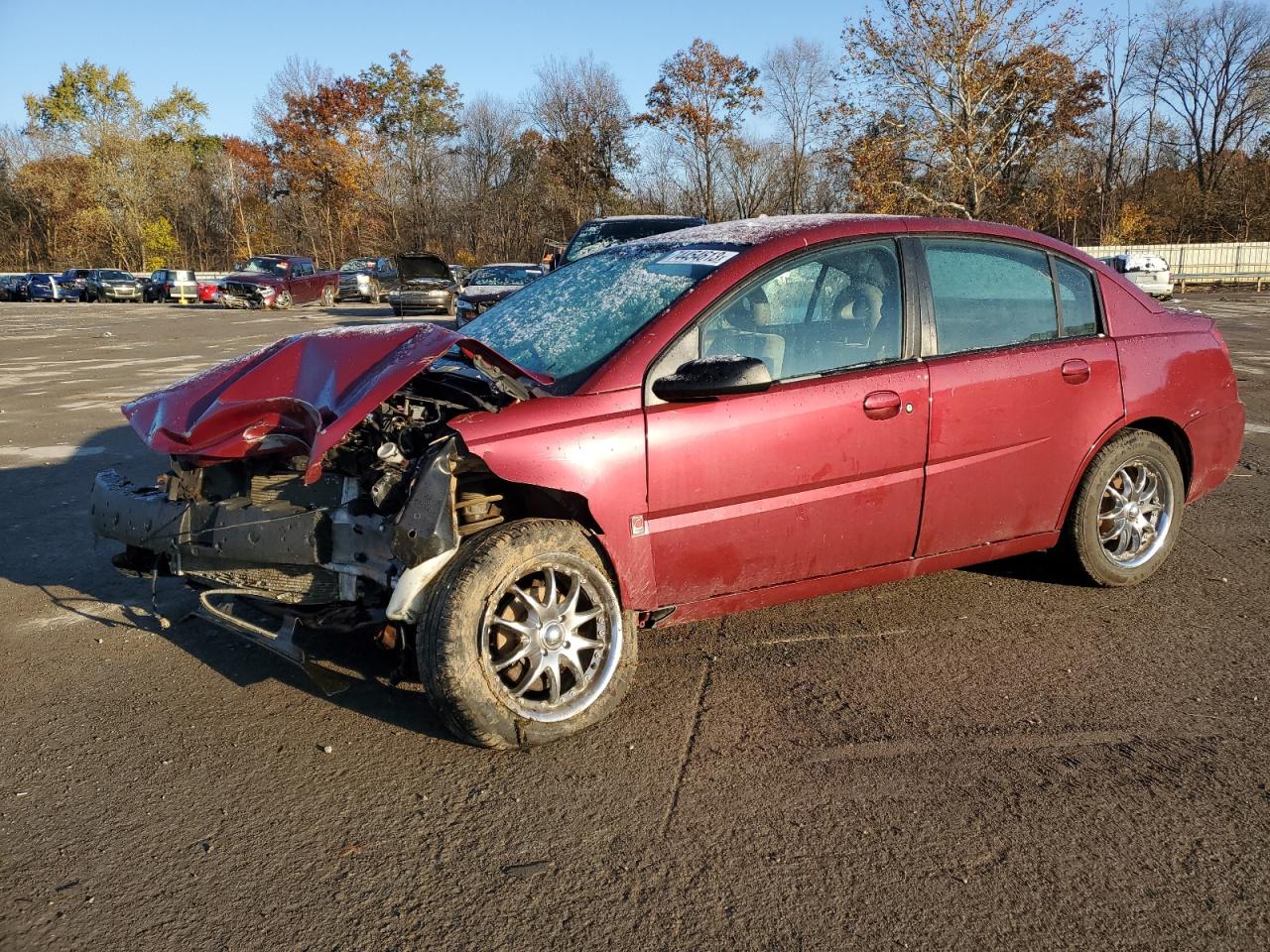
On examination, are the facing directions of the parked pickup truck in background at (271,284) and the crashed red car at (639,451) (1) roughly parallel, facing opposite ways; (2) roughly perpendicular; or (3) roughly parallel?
roughly parallel

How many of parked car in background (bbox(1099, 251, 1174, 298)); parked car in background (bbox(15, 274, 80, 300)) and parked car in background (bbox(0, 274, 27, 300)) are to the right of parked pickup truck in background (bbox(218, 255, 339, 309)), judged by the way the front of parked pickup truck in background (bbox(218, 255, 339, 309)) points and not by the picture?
2

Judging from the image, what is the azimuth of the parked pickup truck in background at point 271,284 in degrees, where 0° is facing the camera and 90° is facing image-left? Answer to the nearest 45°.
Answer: approximately 45°

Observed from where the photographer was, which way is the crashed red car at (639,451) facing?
facing the viewer and to the left of the viewer

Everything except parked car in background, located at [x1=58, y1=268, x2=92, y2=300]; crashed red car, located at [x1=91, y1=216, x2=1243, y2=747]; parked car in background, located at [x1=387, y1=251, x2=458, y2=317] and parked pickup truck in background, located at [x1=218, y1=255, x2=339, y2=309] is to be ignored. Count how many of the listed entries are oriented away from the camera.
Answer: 0

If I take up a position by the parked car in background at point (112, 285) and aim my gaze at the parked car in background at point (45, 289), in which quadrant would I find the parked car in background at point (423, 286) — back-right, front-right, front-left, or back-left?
back-left

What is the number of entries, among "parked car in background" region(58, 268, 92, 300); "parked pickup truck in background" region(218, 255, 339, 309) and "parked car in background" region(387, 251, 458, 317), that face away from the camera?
0

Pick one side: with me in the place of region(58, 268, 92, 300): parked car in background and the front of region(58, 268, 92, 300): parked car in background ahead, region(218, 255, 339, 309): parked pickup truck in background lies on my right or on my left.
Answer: on my left

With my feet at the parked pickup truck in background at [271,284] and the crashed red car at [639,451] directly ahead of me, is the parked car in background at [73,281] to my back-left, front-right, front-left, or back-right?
back-right

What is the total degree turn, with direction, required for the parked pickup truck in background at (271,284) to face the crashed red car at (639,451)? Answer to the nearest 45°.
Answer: approximately 45° to its left

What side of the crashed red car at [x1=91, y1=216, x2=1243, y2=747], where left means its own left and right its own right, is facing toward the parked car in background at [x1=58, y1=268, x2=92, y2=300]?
right

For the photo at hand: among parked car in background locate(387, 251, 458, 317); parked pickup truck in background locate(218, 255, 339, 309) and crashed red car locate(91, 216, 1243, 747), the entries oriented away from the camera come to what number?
0

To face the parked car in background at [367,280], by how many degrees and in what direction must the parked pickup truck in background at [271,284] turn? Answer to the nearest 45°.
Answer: approximately 180°

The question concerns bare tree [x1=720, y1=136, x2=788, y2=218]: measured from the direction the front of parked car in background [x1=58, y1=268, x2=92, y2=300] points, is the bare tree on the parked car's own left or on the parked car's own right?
on the parked car's own left

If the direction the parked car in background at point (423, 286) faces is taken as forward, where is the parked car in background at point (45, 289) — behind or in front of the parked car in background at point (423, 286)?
behind
